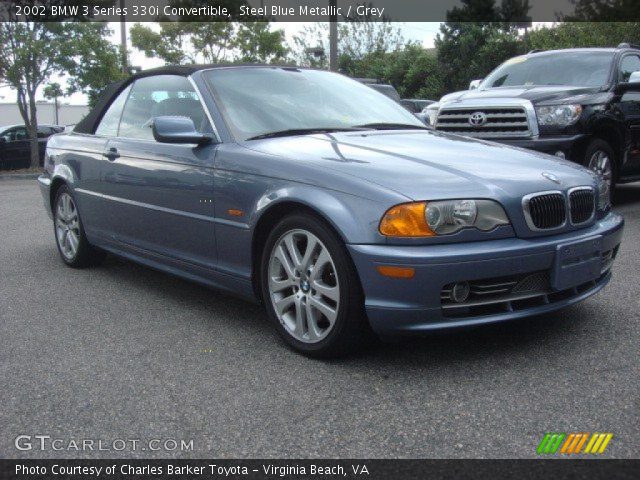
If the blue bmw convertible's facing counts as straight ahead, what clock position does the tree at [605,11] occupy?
The tree is roughly at 8 o'clock from the blue bmw convertible.

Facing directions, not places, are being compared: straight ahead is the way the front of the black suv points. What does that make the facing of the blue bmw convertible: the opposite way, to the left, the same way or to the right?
to the left

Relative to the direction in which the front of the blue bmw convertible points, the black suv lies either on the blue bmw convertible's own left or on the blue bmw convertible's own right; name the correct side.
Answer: on the blue bmw convertible's own left

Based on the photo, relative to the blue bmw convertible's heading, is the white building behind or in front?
behind

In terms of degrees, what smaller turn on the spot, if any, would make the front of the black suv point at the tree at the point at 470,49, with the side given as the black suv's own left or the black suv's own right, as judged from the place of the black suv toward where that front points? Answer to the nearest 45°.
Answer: approximately 135° to the black suv's own right

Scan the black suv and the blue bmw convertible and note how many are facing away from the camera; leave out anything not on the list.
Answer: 0

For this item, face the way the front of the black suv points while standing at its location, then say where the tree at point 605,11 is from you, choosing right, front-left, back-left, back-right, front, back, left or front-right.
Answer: back-right

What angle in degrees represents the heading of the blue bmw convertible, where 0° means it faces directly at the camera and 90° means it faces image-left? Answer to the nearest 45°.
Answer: approximately 315°

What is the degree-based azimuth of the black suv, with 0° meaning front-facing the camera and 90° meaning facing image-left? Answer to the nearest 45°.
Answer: approximately 45°

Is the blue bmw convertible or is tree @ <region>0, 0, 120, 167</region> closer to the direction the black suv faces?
the blue bmw convertible

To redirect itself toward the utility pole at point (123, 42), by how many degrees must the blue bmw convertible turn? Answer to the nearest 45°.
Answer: approximately 135° to its left
